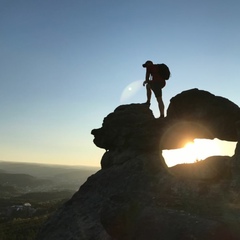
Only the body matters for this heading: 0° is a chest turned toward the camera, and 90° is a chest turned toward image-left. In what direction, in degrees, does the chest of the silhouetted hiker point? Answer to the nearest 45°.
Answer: approximately 90°
